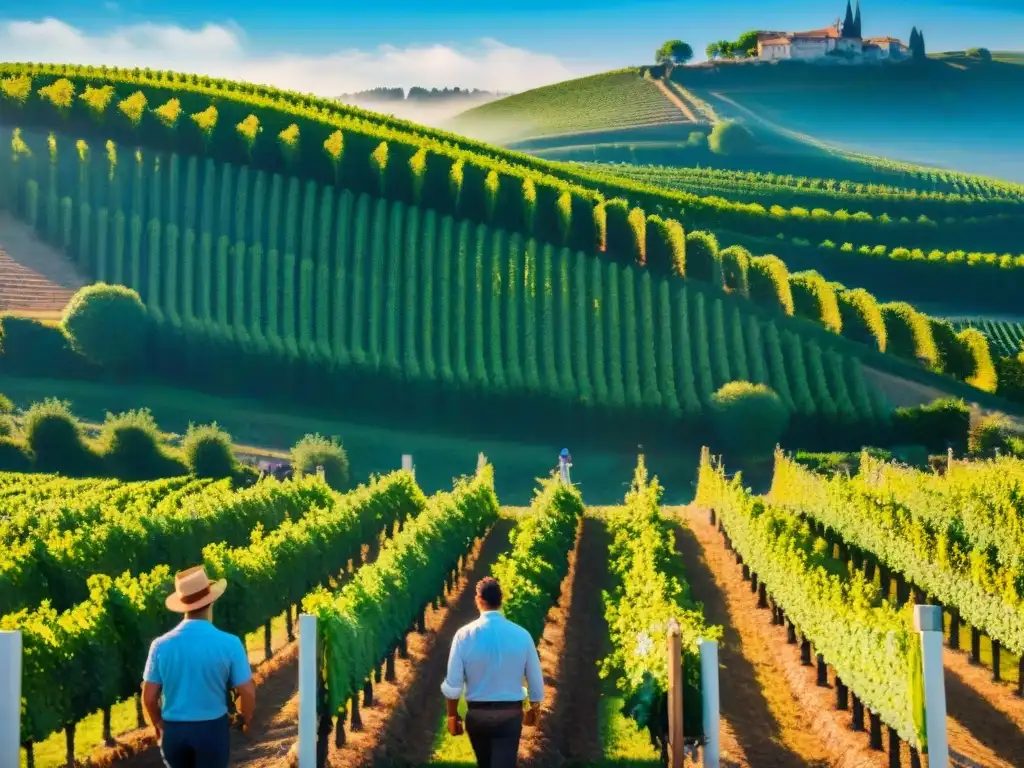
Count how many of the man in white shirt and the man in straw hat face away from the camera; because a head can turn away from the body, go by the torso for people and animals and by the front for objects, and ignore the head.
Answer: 2

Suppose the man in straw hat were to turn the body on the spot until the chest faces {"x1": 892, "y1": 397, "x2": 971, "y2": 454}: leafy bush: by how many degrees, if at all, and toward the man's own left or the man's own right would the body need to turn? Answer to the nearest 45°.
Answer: approximately 45° to the man's own right

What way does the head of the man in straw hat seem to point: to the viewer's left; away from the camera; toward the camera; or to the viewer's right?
away from the camera

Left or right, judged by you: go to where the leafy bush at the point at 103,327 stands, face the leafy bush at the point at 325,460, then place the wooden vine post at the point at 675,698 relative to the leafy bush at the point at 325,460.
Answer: right

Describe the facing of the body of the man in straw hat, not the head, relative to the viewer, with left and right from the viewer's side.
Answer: facing away from the viewer

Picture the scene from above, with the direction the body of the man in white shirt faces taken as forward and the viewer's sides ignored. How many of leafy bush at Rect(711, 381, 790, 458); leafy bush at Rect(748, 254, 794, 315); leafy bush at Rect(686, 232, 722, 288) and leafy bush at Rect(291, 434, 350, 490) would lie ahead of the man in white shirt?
4

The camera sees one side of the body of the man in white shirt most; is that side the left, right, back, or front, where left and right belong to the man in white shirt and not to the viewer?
back

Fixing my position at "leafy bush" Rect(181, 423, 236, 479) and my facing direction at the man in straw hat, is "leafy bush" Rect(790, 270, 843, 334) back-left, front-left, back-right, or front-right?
back-left

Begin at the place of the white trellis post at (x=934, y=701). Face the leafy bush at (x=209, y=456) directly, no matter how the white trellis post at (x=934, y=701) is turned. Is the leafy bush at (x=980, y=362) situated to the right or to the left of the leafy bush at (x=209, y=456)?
right

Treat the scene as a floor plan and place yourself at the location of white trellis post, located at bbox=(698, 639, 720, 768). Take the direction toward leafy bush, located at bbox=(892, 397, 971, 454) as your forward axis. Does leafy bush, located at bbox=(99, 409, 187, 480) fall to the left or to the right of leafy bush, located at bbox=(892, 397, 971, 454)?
left
